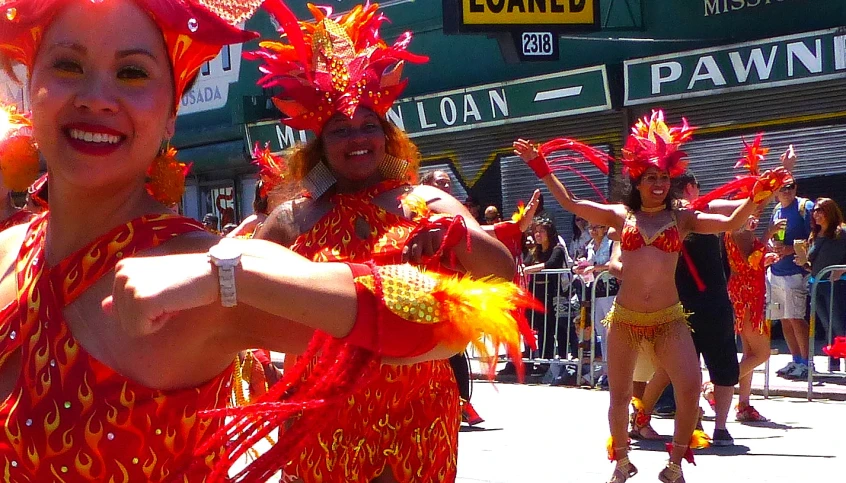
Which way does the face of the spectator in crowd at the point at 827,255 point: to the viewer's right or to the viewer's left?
to the viewer's left

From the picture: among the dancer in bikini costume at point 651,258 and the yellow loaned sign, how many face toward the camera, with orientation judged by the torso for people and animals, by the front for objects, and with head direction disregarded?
2

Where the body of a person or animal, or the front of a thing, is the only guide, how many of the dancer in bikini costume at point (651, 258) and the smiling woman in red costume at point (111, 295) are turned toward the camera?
2

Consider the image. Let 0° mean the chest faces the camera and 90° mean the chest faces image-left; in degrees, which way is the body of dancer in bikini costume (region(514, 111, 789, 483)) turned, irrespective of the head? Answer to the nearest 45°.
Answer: approximately 0°
